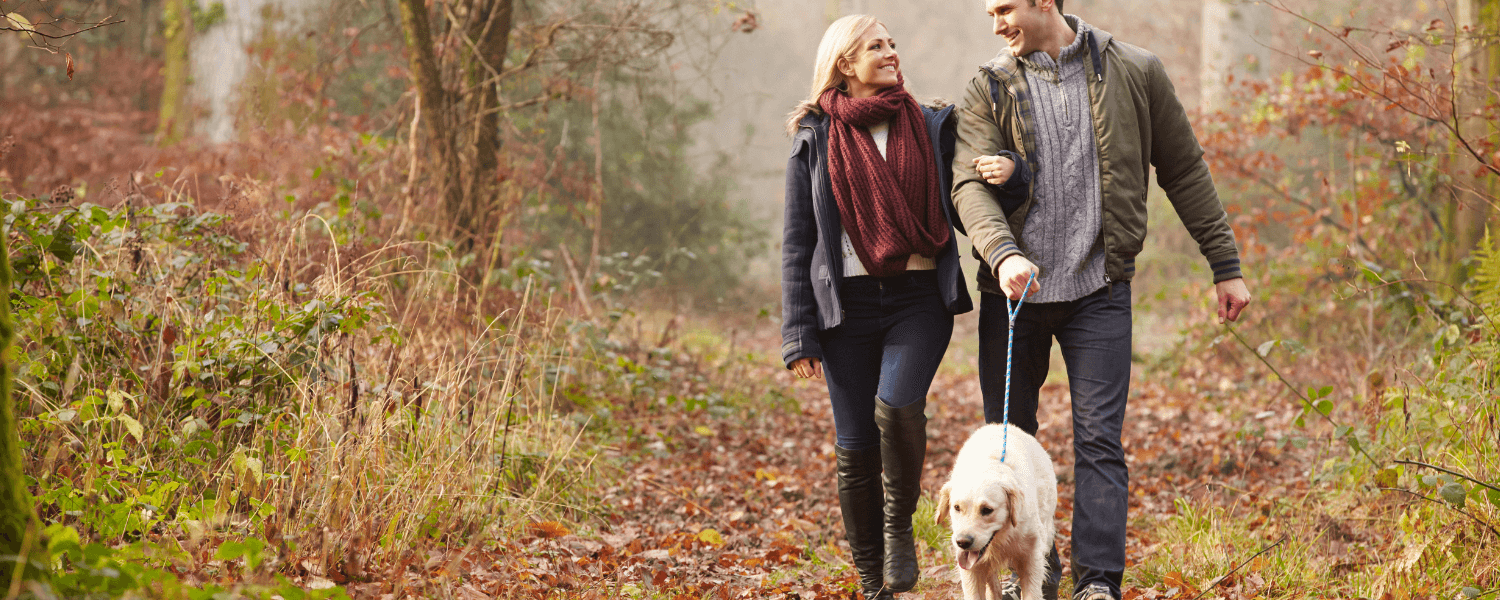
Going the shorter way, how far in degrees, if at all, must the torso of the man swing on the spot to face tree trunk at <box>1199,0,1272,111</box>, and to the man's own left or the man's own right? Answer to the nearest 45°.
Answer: approximately 180°

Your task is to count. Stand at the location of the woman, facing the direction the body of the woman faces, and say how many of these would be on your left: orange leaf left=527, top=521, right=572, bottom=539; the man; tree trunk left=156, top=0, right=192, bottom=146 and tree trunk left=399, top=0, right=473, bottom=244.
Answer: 1

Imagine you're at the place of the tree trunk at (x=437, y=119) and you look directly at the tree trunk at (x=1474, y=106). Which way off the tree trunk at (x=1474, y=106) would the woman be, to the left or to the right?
right

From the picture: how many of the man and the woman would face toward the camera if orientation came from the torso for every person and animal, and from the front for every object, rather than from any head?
2

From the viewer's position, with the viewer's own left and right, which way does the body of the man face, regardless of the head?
facing the viewer

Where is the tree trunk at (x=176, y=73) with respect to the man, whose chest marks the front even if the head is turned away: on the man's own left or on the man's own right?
on the man's own right
